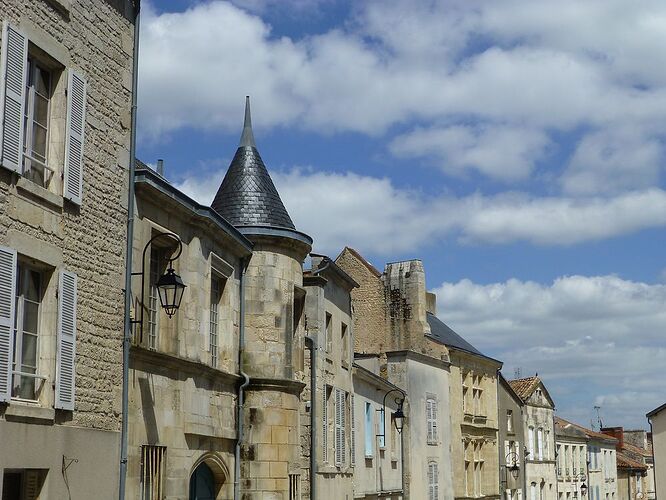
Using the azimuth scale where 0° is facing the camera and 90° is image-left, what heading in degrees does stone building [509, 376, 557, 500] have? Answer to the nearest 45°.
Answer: approximately 315°

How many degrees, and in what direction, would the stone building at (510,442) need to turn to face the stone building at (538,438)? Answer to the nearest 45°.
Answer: approximately 135° to its left

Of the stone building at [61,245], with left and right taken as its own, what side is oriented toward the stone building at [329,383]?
left

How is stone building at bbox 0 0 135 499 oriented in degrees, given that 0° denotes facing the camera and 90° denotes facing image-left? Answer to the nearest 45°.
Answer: approximately 315°

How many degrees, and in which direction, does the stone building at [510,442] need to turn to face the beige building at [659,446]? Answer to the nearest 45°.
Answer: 0° — it already faces it

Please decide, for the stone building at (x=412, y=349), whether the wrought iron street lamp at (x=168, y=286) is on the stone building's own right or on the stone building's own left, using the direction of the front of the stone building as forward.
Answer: on the stone building's own right

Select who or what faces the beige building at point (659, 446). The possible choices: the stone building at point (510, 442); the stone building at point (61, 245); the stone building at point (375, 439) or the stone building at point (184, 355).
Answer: the stone building at point (510, 442)

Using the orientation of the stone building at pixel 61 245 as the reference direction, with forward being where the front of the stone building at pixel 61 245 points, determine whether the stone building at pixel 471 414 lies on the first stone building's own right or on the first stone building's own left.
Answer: on the first stone building's own left

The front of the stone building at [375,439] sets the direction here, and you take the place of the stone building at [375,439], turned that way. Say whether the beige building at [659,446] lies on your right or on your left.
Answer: on your left

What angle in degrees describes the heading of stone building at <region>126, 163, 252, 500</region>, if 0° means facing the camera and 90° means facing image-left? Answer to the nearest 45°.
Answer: approximately 315°
